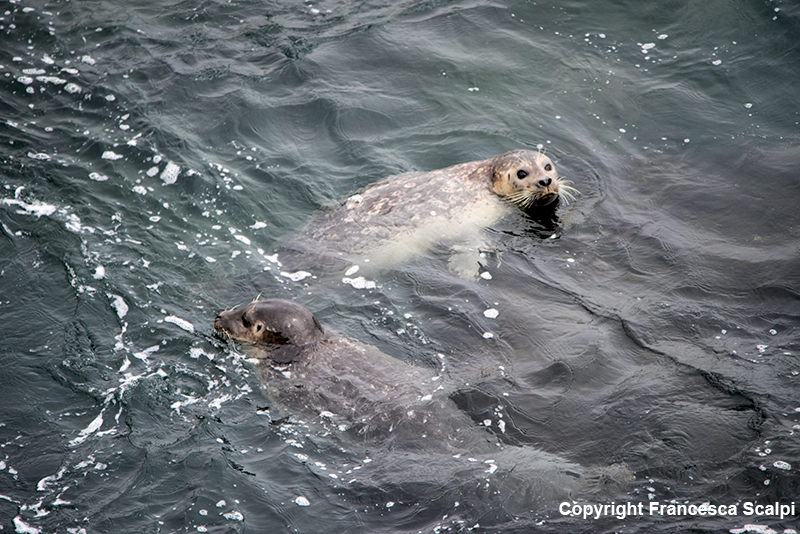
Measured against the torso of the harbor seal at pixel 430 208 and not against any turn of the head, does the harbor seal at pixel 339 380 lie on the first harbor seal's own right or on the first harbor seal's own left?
on the first harbor seal's own right

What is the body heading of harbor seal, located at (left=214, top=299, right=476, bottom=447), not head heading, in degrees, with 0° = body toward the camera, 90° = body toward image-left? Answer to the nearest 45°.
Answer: approximately 135°

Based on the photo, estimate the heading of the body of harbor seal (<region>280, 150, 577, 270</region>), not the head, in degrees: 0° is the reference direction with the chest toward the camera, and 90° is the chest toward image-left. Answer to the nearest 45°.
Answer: approximately 270°

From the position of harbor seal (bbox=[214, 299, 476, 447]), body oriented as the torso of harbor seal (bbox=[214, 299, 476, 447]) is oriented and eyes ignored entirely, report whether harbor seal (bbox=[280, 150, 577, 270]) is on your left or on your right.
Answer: on your right

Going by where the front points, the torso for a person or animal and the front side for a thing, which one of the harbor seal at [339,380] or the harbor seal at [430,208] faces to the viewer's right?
the harbor seal at [430,208]

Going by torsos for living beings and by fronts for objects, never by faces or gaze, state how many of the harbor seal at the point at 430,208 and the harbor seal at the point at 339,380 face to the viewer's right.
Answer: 1
